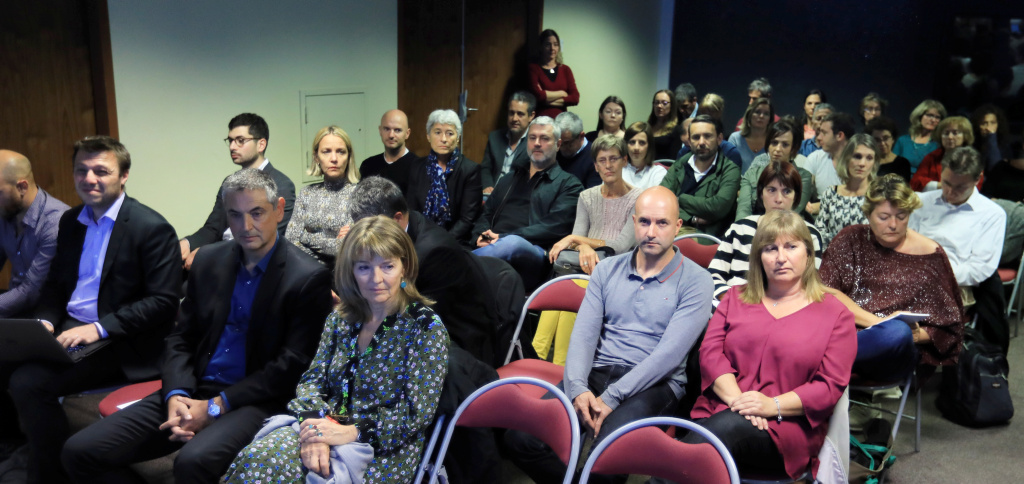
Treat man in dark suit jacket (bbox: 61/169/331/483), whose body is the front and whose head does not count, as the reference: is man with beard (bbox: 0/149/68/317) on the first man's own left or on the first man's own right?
on the first man's own right

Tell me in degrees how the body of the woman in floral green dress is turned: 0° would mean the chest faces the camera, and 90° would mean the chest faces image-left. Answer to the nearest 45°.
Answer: approximately 45°

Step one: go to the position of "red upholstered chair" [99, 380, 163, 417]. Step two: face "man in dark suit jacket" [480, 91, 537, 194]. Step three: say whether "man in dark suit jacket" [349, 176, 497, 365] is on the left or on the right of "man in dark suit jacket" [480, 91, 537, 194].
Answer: right

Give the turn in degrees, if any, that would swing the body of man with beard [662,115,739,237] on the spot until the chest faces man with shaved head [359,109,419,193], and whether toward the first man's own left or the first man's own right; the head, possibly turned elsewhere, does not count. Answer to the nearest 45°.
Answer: approximately 45° to the first man's own right

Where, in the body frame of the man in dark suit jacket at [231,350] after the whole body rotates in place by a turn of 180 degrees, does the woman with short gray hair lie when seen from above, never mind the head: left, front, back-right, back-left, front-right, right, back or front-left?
front

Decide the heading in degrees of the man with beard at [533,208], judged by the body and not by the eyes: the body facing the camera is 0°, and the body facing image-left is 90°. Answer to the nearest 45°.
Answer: approximately 45°

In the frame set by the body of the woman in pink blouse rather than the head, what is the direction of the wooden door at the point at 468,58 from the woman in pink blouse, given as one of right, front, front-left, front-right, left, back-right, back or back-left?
right

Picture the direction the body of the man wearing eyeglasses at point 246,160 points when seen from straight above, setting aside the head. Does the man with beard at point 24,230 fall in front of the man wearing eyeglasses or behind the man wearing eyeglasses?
in front

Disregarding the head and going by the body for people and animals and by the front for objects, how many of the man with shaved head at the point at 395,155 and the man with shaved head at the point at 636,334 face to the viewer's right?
0

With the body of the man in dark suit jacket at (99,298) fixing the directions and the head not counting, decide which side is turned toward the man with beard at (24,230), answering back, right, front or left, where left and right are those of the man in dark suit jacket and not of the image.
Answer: right
